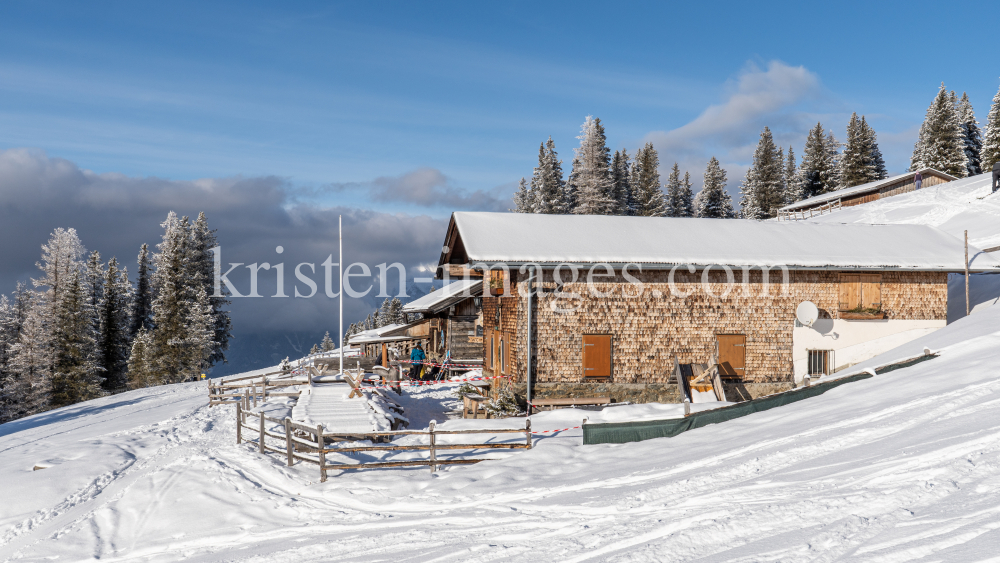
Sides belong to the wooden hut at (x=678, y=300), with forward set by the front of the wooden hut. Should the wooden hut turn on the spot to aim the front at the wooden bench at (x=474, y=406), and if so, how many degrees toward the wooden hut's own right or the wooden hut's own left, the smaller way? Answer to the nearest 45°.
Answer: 0° — it already faces it

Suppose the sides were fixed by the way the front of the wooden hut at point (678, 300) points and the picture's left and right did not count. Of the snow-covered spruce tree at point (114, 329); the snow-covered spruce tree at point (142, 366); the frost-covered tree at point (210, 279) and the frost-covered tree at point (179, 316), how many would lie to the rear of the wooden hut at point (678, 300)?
0

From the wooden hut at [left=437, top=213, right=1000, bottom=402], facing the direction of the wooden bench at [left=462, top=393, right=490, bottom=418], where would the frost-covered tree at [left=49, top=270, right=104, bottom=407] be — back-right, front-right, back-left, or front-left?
front-right

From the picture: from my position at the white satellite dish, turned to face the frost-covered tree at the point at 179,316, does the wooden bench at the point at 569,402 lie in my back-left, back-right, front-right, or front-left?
front-left

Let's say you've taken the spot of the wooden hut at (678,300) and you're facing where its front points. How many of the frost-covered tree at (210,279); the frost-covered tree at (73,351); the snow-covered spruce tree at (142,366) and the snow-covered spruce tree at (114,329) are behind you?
0

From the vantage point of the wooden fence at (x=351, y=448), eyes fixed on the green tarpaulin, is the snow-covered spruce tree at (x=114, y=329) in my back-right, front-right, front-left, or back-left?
back-left

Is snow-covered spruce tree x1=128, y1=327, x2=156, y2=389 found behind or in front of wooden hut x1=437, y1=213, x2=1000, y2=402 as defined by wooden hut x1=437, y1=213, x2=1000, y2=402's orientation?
in front

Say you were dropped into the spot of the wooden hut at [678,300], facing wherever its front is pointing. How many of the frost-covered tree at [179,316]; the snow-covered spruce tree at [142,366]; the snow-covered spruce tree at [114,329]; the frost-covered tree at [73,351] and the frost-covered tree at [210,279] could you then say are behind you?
0
